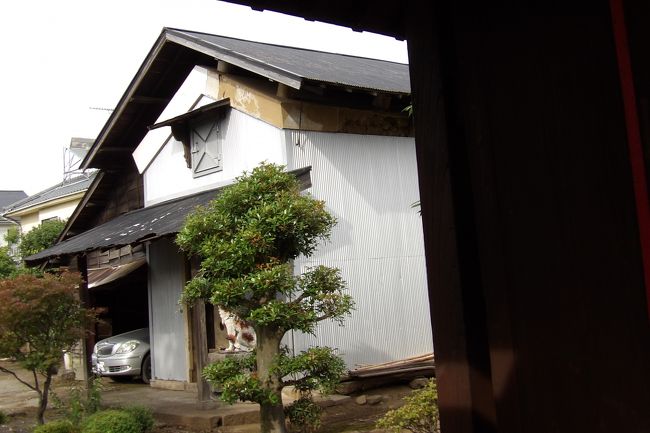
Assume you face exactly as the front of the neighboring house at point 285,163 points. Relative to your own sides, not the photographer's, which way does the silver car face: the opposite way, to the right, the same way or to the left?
the same way

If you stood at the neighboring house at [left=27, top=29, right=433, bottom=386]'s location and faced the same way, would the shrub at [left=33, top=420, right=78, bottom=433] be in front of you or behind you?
in front

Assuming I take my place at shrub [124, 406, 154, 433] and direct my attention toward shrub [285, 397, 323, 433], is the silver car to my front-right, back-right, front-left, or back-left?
back-left

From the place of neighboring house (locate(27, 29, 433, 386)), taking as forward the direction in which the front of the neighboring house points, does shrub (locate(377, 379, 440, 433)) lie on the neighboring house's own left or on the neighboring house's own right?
on the neighboring house's own left

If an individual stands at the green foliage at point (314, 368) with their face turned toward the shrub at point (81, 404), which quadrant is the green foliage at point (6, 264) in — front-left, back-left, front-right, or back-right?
front-right

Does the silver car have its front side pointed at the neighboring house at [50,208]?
no

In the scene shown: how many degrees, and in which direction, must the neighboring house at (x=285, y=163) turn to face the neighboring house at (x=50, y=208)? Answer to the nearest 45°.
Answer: approximately 90° to its right

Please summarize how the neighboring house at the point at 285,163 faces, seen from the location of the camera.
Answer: facing the viewer and to the left of the viewer

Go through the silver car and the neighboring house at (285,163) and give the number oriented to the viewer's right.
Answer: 0

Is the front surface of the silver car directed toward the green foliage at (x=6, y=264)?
no

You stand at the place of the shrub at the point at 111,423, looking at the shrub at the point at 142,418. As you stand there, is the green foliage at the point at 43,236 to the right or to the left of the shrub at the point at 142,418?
left

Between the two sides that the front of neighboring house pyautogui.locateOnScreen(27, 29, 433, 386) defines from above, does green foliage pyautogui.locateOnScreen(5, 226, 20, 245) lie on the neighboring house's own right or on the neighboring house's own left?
on the neighboring house's own right

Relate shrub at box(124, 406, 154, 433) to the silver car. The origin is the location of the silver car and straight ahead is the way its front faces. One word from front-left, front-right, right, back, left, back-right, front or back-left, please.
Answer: front-left

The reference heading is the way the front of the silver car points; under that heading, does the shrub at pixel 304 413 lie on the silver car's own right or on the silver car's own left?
on the silver car's own left
